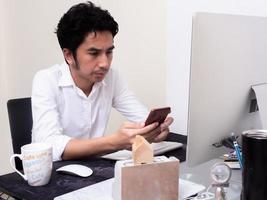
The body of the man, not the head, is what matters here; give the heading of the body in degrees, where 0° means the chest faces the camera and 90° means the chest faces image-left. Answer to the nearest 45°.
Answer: approximately 315°

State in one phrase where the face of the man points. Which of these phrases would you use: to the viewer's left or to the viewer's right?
to the viewer's right

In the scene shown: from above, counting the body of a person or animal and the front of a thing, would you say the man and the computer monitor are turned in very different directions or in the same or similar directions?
very different directions

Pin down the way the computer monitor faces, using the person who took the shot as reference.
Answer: facing away from the viewer and to the left of the viewer

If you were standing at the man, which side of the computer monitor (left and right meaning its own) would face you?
front

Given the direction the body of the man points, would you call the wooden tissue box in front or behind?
in front

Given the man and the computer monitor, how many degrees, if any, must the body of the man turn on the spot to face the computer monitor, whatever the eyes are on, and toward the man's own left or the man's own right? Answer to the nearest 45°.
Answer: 0° — they already face it
